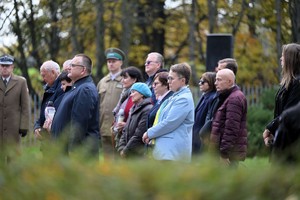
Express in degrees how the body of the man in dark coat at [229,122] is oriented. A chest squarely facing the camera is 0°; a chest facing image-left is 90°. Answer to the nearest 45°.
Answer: approximately 90°

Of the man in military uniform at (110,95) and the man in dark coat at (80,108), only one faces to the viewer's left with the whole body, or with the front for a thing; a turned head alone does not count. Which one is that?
the man in dark coat

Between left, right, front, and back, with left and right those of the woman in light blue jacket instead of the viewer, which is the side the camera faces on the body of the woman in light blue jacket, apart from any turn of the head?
left

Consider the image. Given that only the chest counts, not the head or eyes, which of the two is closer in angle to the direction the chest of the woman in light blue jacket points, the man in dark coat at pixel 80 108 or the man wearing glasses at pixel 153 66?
the man in dark coat

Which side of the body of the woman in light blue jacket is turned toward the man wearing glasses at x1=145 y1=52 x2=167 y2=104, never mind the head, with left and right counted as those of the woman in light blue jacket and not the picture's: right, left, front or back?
right

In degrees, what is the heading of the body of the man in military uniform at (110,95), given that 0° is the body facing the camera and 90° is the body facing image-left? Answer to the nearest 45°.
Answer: approximately 0°

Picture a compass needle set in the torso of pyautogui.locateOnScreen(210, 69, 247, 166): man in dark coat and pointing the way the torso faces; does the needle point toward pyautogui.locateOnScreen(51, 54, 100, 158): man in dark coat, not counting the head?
yes

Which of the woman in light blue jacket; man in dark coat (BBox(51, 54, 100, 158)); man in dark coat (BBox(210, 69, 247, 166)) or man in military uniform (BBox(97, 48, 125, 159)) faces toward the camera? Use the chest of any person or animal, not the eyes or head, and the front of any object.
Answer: the man in military uniform

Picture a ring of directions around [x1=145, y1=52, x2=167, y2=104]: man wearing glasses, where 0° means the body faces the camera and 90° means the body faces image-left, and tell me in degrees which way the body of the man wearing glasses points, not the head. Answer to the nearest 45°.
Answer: approximately 45°

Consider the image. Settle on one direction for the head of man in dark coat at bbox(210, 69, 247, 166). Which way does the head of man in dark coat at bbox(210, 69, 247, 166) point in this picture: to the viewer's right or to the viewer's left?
to the viewer's left

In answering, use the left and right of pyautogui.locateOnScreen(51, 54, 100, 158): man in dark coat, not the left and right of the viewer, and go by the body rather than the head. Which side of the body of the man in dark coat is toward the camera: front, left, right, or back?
left

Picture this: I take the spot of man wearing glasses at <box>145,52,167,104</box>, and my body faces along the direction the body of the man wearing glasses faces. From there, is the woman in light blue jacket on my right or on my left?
on my left
